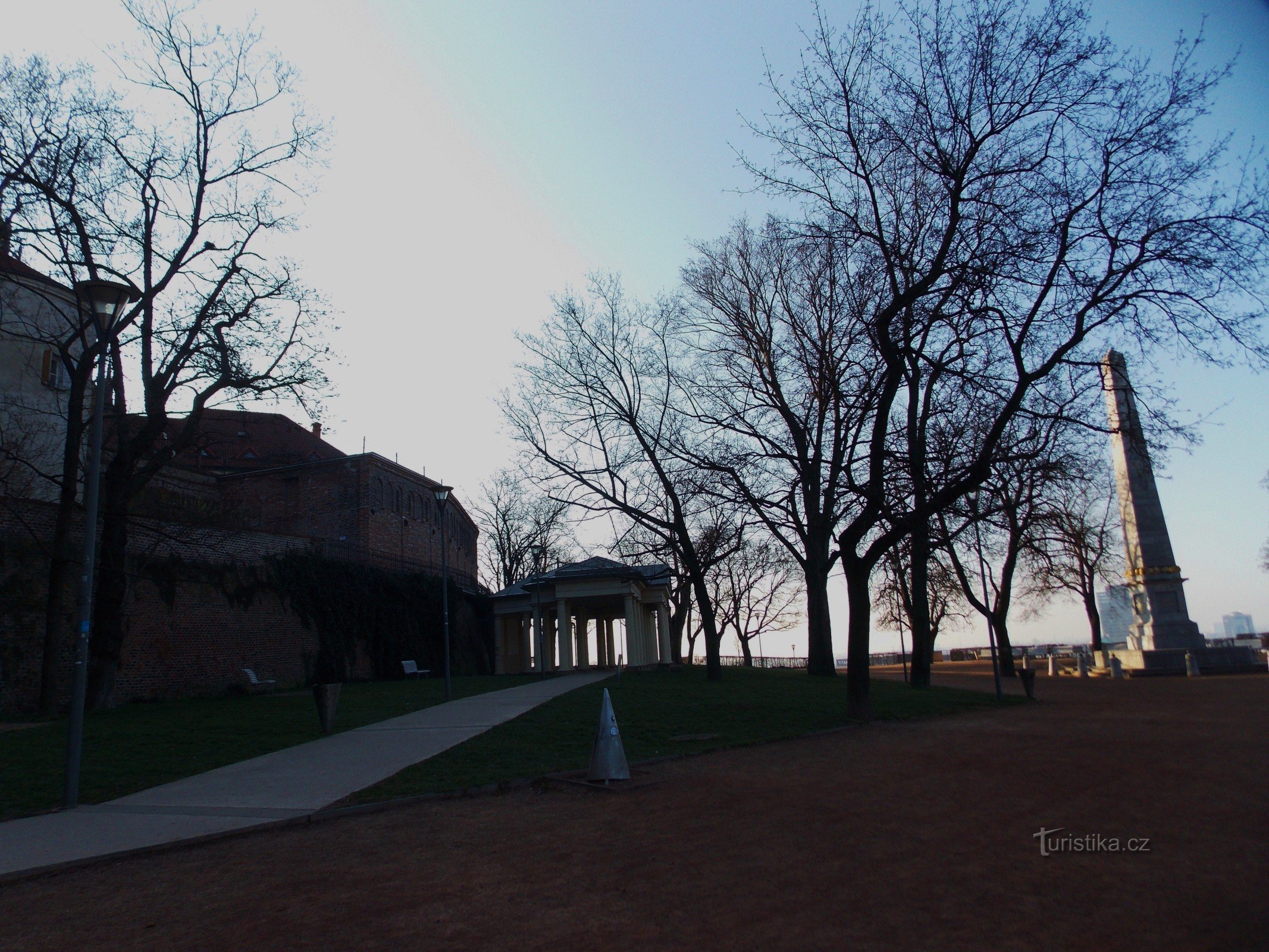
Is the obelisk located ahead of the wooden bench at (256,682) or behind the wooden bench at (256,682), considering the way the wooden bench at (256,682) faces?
ahead

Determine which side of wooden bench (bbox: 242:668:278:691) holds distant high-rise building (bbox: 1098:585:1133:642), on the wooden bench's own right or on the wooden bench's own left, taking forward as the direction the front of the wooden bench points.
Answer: on the wooden bench's own left

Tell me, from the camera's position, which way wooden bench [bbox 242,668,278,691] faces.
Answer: facing the viewer and to the right of the viewer

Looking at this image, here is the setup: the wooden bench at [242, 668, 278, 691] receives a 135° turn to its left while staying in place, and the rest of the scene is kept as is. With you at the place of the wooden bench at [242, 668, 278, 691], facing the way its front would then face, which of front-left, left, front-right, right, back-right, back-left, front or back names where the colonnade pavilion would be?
front-right

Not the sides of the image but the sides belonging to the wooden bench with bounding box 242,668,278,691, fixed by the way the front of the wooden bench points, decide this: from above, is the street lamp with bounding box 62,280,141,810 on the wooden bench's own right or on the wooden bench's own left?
on the wooden bench's own right

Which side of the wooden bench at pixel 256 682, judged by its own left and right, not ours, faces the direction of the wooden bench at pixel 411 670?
left
